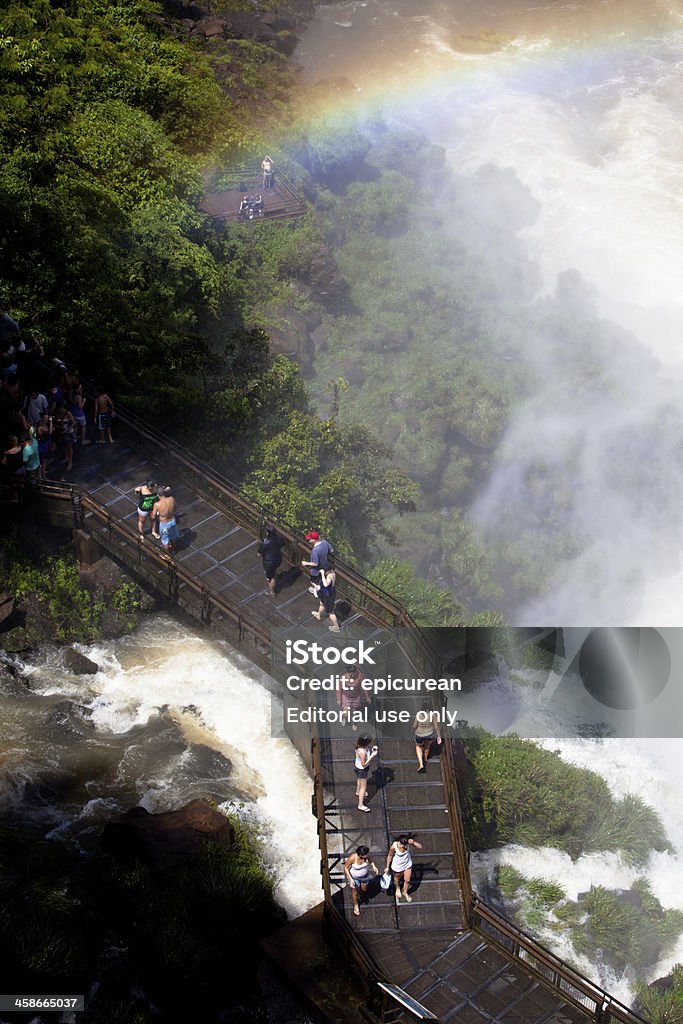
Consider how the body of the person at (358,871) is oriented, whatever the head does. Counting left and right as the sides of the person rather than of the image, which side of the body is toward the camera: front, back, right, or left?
front

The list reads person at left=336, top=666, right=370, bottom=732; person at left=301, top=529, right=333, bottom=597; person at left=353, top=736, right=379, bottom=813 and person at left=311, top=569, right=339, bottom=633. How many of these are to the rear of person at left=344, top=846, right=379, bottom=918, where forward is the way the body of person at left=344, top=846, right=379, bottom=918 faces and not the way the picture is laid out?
4

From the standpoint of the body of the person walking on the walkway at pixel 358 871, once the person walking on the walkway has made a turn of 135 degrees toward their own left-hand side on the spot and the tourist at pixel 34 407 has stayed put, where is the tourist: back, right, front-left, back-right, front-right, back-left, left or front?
left

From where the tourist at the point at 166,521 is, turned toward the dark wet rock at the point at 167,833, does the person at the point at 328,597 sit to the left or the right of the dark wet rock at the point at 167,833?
left

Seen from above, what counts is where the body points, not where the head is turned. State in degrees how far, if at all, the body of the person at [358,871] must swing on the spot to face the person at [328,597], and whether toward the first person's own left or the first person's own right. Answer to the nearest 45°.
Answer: approximately 180°
